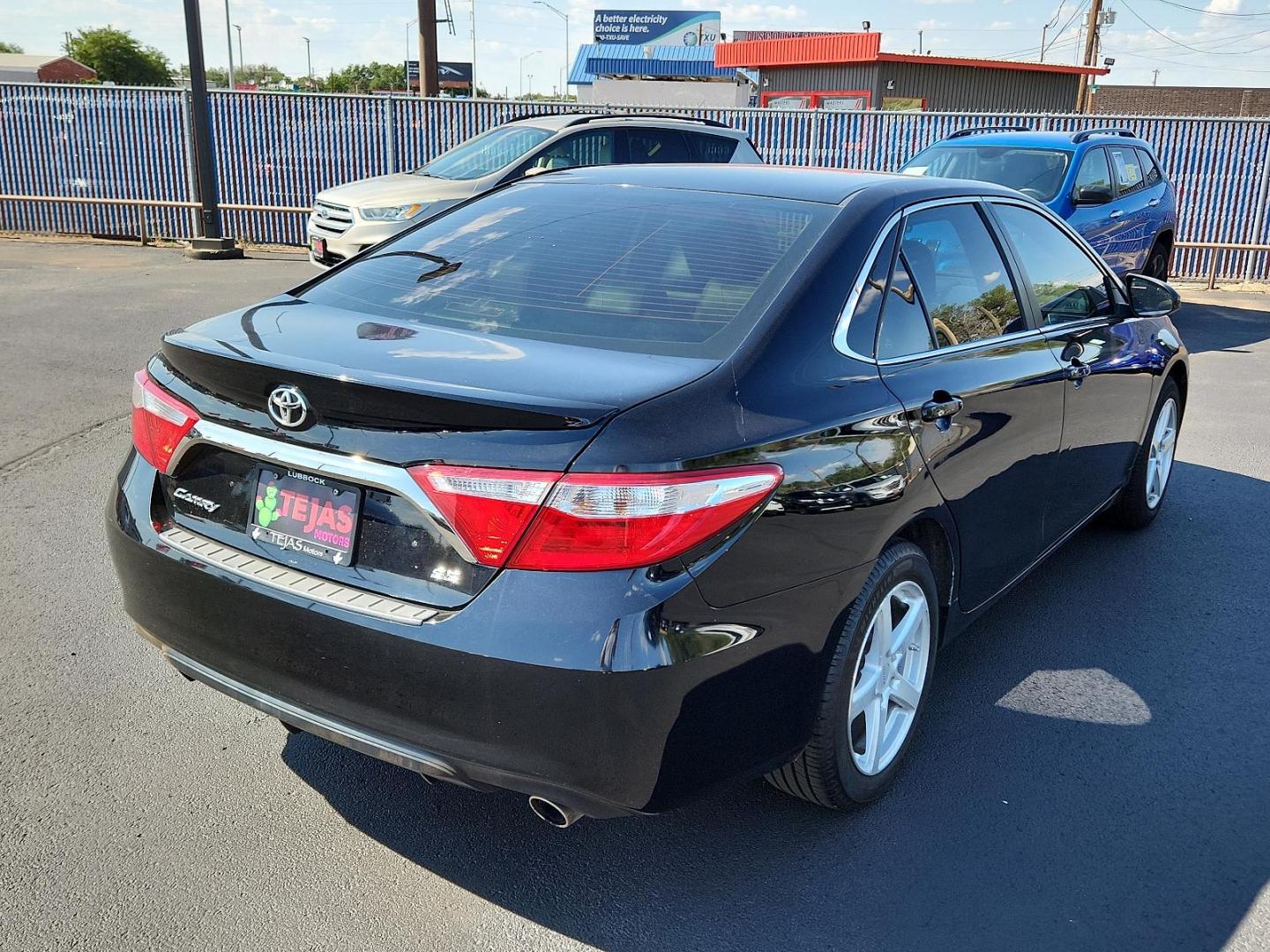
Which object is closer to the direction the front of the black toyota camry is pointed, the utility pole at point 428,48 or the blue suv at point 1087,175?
the blue suv

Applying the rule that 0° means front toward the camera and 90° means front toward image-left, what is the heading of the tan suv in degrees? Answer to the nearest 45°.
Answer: approximately 45°

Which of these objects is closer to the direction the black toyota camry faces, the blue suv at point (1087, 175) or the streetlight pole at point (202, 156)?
the blue suv

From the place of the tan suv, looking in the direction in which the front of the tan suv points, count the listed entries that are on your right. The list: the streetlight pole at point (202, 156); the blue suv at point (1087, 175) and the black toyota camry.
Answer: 1

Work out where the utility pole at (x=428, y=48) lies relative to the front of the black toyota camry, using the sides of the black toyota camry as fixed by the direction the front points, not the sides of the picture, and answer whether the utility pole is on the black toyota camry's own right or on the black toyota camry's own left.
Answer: on the black toyota camry's own left

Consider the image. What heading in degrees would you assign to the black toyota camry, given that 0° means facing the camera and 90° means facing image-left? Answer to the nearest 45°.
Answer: approximately 225°

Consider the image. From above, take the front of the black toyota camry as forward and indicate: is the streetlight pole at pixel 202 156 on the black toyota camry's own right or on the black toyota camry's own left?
on the black toyota camry's own left

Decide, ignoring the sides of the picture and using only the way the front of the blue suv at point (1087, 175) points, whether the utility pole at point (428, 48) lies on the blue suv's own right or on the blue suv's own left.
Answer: on the blue suv's own right

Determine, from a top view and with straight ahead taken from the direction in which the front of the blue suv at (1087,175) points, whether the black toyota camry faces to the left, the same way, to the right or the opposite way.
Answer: the opposite way
